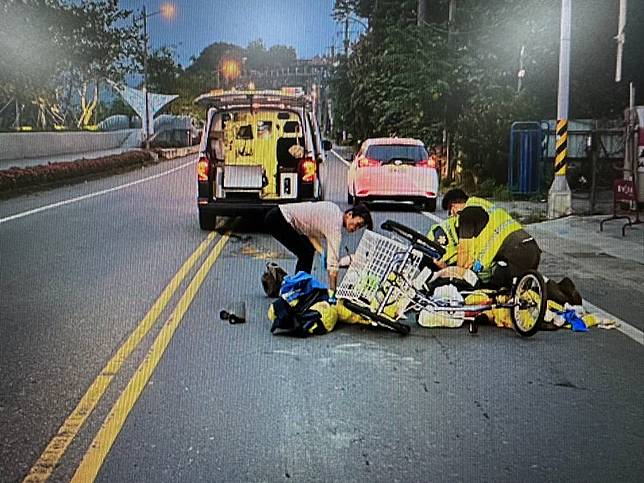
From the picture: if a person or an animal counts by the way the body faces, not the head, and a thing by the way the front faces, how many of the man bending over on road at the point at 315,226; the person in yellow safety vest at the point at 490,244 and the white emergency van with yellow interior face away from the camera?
1

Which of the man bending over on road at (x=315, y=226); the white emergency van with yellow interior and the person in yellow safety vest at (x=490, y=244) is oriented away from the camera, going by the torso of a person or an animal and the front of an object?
the white emergency van with yellow interior

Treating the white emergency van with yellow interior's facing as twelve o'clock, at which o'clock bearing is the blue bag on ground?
The blue bag on ground is roughly at 6 o'clock from the white emergency van with yellow interior.

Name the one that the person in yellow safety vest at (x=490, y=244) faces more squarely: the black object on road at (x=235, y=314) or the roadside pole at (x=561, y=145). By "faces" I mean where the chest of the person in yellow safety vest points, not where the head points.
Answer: the black object on road

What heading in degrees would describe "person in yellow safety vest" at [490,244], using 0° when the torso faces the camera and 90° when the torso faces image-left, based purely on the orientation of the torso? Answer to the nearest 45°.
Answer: approximately 90°

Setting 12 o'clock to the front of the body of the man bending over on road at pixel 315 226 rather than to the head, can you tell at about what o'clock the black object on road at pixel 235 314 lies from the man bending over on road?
The black object on road is roughly at 5 o'clock from the man bending over on road.

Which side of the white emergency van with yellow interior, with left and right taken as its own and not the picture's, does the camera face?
back

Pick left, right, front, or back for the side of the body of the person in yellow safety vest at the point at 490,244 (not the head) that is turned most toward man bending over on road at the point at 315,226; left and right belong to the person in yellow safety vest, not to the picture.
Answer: front

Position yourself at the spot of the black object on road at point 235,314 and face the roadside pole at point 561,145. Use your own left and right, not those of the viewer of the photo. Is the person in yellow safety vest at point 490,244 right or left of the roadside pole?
right

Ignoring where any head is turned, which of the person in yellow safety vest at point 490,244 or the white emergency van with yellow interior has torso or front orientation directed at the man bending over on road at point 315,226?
the person in yellow safety vest

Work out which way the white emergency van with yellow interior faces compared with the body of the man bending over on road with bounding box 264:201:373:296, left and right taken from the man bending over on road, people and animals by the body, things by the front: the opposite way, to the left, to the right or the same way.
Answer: to the left

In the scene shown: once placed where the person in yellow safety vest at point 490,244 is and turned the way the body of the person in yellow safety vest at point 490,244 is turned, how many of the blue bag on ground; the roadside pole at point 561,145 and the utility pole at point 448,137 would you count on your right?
2

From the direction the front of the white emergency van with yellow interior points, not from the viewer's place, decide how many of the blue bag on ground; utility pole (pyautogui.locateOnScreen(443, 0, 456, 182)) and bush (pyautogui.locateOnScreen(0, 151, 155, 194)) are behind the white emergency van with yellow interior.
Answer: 1

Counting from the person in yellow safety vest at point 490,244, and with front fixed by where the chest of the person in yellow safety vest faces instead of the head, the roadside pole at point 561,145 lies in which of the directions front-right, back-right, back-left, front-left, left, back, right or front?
right

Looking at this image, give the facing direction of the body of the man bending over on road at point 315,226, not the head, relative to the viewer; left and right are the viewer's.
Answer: facing to the right of the viewer

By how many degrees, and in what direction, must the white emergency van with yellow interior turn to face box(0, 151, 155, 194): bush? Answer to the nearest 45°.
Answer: approximately 45° to its left

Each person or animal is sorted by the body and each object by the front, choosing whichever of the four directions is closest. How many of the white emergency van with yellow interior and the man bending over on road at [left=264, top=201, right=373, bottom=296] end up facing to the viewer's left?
0
